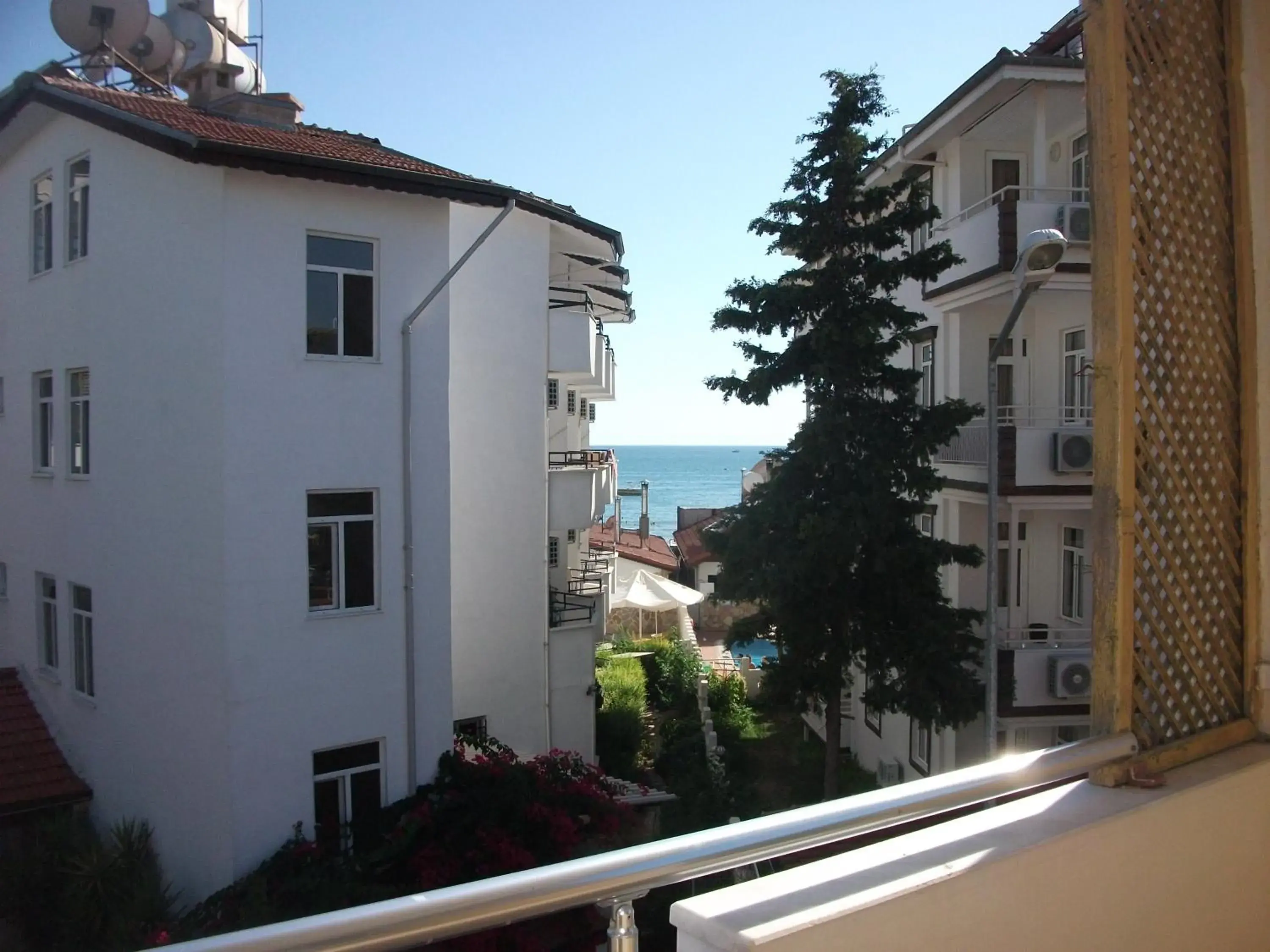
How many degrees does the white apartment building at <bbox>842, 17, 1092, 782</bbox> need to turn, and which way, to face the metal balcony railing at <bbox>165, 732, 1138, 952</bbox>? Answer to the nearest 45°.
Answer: approximately 45° to its left

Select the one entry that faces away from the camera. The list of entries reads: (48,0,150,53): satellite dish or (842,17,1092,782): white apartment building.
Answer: the satellite dish

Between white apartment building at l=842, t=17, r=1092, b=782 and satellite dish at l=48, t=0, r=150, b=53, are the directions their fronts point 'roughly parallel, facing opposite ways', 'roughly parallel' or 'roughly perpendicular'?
roughly perpendicular

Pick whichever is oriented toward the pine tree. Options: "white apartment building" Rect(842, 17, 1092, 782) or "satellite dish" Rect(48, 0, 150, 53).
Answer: the white apartment building

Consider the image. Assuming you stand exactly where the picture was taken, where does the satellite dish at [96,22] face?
facing away from the viewer

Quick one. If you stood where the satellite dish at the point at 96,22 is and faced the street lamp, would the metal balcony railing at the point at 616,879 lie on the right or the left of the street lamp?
right

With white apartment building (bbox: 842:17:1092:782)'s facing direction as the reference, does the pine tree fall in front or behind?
in front

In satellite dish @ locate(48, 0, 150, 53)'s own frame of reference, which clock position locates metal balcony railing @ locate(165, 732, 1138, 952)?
The metal balcony railing is roughly at 6 o'clock from the satellite dish.

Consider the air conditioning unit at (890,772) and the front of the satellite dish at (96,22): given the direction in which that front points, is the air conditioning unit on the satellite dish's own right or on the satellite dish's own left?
on the satellite dish's own right

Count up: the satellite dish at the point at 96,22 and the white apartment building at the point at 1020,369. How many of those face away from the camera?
1

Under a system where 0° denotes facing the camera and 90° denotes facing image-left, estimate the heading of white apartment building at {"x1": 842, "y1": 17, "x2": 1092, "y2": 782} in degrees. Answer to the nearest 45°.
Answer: approximately 45°
